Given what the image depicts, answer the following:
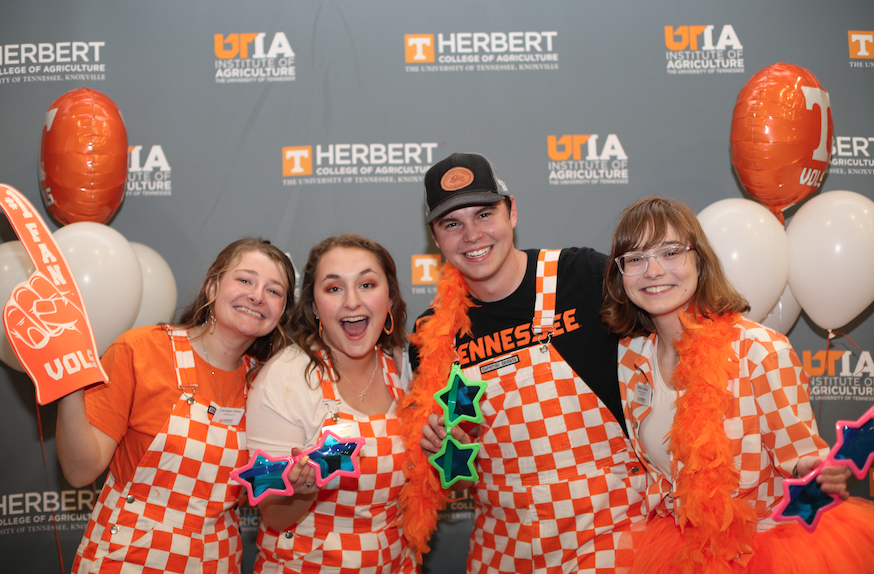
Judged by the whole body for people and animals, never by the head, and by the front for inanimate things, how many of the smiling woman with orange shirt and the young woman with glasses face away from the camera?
0

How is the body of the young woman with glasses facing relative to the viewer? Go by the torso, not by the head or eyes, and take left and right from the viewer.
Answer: facing the viewer and to the left of the viewer

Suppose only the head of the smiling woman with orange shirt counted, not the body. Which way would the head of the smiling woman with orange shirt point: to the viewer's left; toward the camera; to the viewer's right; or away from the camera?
toward the camera

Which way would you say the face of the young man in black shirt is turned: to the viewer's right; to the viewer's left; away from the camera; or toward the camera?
toward the camera

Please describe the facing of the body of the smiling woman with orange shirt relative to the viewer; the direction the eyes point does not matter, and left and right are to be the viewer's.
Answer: facing the viewer and to the right of the viewer
